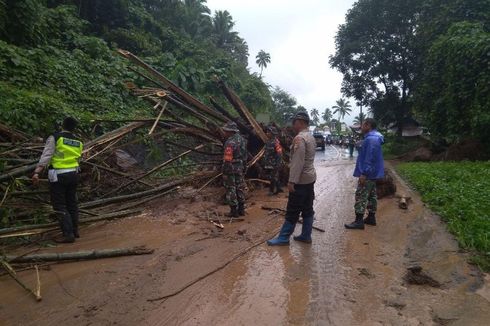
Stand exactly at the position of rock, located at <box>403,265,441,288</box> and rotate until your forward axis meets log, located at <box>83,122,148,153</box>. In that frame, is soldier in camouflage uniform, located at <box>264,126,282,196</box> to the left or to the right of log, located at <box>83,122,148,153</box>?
right

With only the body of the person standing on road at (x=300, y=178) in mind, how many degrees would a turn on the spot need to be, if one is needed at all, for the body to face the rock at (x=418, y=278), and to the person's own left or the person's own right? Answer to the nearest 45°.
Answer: approximately 135° to the person's own left

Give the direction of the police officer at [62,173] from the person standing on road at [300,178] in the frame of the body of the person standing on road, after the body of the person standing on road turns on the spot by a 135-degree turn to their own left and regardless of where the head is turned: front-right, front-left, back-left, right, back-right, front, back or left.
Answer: back-right

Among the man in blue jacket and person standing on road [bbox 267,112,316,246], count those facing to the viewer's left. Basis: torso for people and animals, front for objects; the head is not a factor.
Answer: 2

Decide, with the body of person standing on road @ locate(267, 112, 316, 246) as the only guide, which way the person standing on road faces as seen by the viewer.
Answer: to the viewer's left

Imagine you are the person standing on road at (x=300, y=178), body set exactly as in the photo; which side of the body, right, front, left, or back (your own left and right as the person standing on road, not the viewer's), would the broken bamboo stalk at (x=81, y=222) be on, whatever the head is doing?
front

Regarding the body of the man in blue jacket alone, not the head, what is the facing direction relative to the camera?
to the viewer's left

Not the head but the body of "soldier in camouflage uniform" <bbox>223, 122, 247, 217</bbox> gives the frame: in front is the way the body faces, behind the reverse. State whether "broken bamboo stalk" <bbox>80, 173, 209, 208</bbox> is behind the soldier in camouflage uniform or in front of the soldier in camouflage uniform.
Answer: in front

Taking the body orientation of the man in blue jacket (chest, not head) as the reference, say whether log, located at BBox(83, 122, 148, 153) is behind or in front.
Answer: in front
